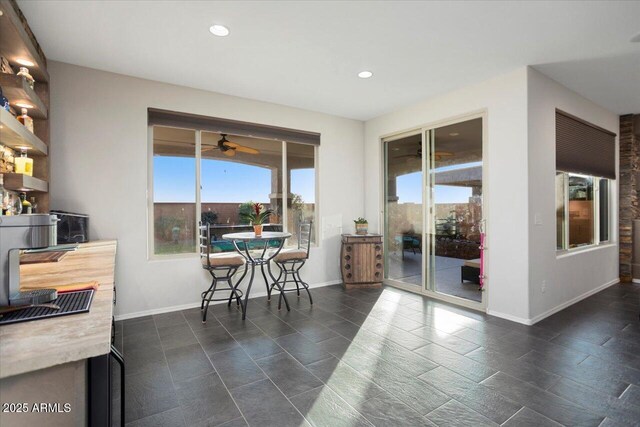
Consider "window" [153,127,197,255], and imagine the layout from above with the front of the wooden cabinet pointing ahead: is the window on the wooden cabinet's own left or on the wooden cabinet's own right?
on the wooden cabinet's own right

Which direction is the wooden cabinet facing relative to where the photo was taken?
toward the camera

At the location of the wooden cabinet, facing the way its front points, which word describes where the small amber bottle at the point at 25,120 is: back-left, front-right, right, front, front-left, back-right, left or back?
front-right

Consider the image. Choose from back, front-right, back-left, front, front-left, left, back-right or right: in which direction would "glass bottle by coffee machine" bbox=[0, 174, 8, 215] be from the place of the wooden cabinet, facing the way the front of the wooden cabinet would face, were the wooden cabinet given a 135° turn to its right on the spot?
left

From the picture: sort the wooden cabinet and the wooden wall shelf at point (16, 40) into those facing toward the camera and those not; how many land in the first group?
1

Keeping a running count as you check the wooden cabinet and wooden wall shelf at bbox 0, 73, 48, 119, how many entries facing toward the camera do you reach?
1

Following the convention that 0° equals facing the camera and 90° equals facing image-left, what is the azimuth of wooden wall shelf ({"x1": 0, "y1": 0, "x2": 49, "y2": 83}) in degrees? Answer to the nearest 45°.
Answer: approximately 270°

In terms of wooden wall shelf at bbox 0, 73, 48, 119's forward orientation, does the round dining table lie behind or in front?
in front

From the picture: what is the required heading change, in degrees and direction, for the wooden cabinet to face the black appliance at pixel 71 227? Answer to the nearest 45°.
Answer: approximately 45° to its right

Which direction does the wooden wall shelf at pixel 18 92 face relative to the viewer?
to the viewer's right
